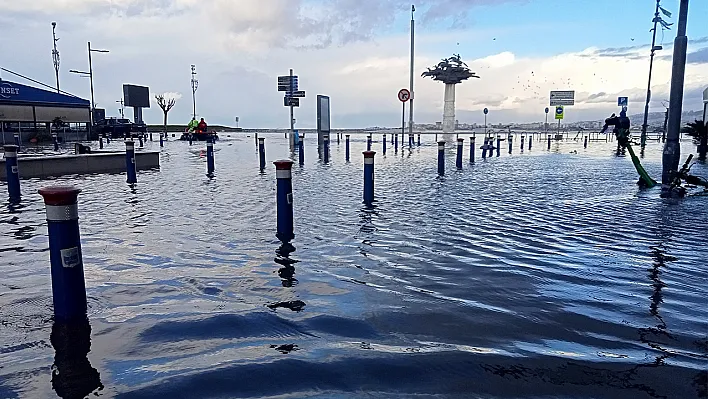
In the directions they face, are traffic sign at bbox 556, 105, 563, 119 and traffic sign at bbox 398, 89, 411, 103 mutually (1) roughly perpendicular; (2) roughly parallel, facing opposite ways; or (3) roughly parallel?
roughly parallel

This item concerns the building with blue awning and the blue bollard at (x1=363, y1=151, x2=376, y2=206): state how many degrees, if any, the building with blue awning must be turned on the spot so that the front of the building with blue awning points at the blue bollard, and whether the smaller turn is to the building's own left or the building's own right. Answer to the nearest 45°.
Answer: approximately 45° to the building's own right

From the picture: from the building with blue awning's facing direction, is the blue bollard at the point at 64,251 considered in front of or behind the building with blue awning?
in front

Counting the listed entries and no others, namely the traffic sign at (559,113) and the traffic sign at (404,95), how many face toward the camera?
2

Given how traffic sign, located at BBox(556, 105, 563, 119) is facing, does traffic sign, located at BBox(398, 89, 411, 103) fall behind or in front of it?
in front

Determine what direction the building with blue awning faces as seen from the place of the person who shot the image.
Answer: facing the viewer and to the right of the viewer

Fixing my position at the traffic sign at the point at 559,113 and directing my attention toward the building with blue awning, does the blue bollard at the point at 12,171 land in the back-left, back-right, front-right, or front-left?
front-left

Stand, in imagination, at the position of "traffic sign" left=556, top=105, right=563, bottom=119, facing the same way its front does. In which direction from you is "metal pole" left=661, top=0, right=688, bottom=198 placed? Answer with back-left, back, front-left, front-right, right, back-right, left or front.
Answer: front

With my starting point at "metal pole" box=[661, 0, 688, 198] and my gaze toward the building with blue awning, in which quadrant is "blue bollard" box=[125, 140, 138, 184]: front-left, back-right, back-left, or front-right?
front-left

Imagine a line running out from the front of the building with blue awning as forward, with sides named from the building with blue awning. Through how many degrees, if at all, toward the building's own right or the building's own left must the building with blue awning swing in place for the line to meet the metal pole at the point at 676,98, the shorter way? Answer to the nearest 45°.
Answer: approximately 45° to the building's own right

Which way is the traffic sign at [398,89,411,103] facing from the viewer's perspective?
toward the camera

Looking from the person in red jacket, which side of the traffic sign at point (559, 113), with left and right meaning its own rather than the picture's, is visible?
right

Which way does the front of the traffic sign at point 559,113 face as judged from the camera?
facing the viewer

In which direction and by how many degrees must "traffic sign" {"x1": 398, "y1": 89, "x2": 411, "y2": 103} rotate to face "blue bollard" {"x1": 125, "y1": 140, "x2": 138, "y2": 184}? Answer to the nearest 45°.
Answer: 0° — it already faces it

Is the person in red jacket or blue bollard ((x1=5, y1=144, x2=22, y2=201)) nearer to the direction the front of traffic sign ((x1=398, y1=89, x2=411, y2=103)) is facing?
the blue bollard
